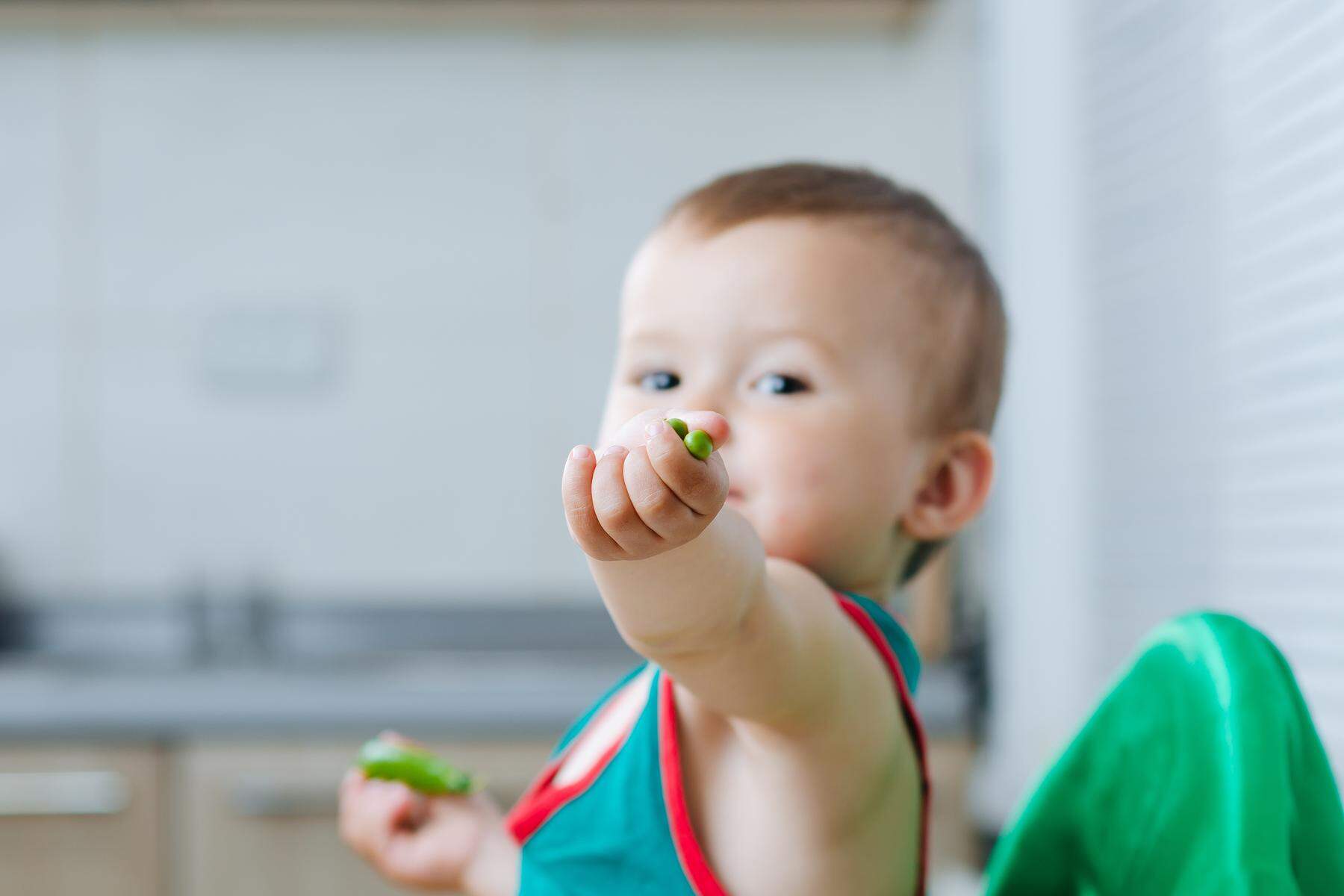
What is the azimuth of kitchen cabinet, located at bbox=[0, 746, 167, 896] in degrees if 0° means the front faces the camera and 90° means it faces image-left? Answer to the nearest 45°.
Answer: approximately 0°

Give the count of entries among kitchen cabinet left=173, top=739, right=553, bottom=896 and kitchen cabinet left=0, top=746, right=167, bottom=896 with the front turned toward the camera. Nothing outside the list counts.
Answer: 2

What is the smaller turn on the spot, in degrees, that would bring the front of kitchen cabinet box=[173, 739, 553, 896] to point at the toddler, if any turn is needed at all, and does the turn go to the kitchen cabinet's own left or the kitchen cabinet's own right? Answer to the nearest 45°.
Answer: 0° — it already faces them

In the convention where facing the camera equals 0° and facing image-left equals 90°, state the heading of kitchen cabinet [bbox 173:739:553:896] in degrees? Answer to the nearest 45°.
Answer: approximately 0°
